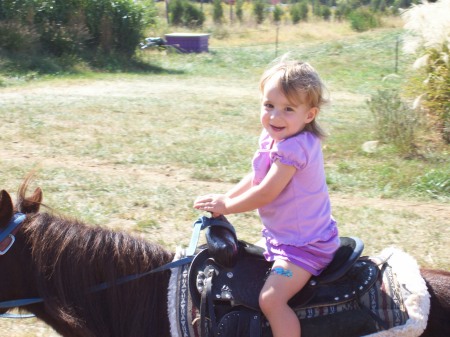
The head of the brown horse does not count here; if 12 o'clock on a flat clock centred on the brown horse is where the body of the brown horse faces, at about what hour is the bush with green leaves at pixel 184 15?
The bush with green leaves is roughly at 3 o'clock from the brown horse.

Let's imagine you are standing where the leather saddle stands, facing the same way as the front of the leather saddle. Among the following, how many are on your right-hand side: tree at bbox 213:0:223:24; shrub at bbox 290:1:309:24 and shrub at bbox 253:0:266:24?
3

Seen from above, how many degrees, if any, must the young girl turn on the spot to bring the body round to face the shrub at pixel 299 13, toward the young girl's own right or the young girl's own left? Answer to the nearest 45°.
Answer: approximately 90° to the young girl's own right

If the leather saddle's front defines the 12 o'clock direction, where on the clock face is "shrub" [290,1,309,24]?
The shrub is roughly at 3 o'clock from the leather saddle.

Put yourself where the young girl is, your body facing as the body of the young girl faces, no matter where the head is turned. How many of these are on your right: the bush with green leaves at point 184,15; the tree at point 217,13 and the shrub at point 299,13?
3

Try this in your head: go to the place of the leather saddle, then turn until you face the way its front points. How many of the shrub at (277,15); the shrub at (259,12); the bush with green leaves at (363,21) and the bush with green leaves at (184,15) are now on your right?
4

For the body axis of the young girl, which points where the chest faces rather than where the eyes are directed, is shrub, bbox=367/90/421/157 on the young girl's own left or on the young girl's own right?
on the young girl's own right

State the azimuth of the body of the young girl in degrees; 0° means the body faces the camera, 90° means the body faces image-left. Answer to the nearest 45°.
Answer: approximately 90°

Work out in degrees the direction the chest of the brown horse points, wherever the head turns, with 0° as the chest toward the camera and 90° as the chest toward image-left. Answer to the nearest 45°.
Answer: approximately 90°

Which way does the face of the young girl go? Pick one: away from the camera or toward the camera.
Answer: toward the camera

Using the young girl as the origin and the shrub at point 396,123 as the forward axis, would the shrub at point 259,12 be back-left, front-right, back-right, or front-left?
front-left

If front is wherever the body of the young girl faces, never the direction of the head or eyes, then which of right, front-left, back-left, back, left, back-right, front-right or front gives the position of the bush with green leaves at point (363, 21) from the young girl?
right

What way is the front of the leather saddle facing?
to the viewer's left

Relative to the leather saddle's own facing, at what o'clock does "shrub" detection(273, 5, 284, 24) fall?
The shrub is roughly at 3 o'clock from the leather saddle.

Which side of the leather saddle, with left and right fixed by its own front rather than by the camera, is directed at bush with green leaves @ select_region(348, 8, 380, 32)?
right

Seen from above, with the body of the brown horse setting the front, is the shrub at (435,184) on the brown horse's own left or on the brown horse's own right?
on the brown horse's own right

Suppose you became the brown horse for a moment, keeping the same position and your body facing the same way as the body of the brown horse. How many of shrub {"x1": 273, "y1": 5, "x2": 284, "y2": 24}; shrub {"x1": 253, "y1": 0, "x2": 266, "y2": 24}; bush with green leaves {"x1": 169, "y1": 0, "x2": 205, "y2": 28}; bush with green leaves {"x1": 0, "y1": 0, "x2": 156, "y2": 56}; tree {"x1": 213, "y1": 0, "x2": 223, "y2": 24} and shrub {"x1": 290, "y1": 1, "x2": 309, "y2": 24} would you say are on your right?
6

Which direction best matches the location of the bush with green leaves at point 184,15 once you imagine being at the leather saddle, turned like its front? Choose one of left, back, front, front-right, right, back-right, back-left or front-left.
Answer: right
